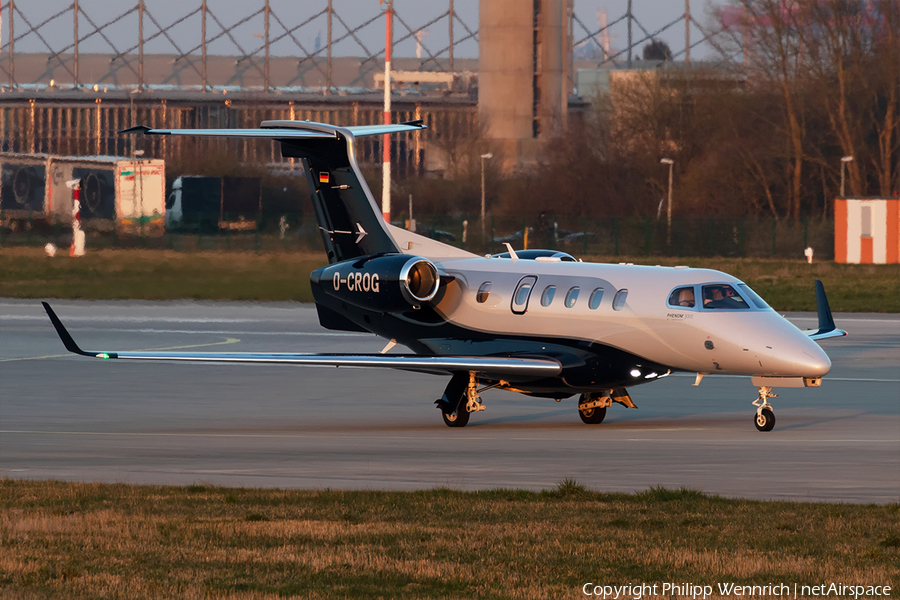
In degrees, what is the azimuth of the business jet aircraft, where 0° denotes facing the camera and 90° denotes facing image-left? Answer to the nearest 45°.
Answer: approximately 315°
